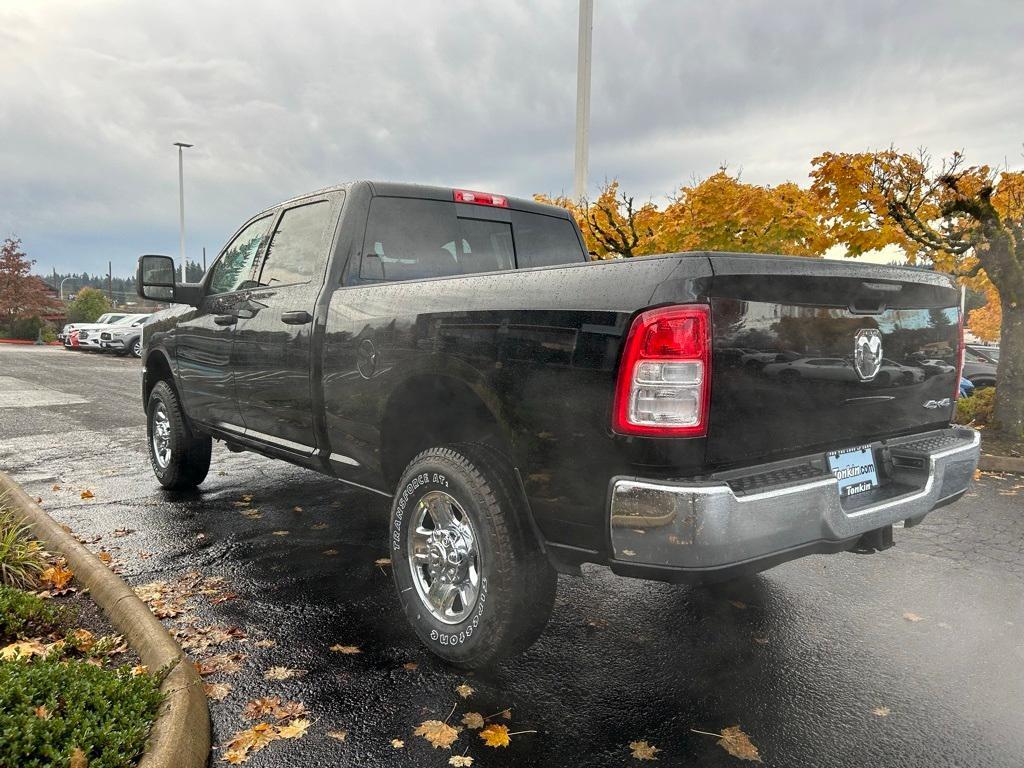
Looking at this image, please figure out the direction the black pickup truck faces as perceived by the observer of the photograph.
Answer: facing away from the viewer and to the left of the viewer

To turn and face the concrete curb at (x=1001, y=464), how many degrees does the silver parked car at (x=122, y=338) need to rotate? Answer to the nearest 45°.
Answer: approximately 45° to its left

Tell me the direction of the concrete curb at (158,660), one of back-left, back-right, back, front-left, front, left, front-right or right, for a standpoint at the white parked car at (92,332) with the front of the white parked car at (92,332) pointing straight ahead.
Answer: front-left

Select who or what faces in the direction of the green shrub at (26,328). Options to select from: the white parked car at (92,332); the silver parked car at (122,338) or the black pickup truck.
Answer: the black pickup truck

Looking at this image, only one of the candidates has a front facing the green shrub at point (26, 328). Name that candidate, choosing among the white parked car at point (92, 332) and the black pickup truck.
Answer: the black pickup truck

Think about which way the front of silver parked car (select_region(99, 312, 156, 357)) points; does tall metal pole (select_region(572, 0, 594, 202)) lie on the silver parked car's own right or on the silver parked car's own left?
on the silver parked car's own left

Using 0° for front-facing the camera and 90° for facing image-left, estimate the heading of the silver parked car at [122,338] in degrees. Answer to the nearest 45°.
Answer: approximately 45°

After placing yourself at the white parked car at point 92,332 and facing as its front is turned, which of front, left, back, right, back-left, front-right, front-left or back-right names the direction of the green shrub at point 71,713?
front-left

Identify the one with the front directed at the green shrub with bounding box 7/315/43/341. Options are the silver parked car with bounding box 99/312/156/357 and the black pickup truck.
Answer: the black pickup truck
